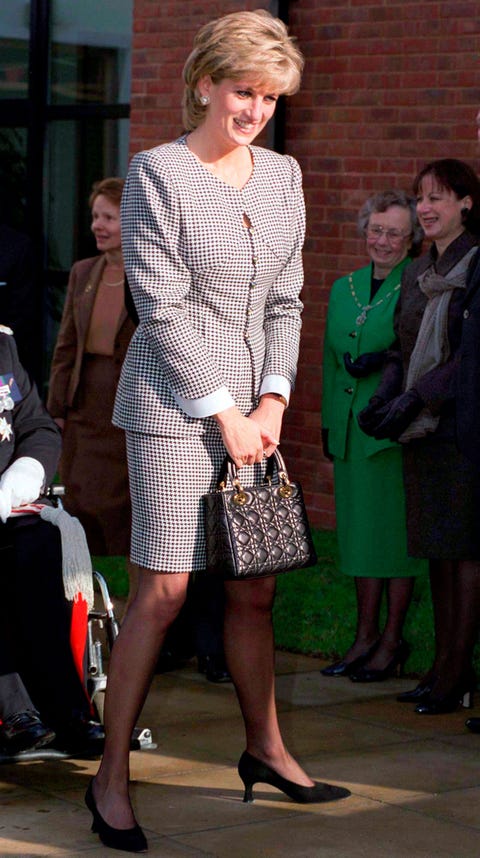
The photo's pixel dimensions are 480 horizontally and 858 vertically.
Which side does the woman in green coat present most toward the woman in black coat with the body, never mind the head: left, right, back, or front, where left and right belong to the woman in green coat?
left

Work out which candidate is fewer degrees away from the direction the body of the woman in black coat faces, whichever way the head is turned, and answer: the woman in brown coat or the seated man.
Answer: the seated man

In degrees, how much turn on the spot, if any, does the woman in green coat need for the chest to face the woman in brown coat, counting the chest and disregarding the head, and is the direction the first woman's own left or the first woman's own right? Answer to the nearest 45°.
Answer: approximately 45° to the first woman's own right

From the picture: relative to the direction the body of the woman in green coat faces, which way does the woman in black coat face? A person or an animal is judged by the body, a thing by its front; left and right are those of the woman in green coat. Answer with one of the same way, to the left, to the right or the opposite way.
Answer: the same way

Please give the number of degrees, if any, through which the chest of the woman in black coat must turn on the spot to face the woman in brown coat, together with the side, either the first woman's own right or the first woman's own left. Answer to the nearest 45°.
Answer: approximately 90° to the first woman's own right

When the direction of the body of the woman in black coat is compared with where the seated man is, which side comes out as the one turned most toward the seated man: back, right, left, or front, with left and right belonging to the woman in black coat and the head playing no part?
front

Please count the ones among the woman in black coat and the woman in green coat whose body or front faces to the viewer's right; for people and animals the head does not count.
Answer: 0

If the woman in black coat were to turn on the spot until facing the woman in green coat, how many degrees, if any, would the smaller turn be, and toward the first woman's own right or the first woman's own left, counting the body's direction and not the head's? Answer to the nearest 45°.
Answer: approximately 90° to the first woman's own right

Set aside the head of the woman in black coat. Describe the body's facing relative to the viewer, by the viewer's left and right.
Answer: facing the viewer and to the left of the viewer

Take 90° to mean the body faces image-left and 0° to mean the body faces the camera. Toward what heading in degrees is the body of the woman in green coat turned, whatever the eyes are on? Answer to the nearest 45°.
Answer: approximately 45°

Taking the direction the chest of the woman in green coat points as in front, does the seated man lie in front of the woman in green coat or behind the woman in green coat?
in front

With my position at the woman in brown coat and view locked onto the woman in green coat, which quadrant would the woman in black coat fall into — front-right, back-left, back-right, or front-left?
front-right

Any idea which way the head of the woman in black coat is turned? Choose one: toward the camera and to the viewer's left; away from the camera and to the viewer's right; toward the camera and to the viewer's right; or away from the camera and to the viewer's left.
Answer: toward the camera and to the viewer's left
